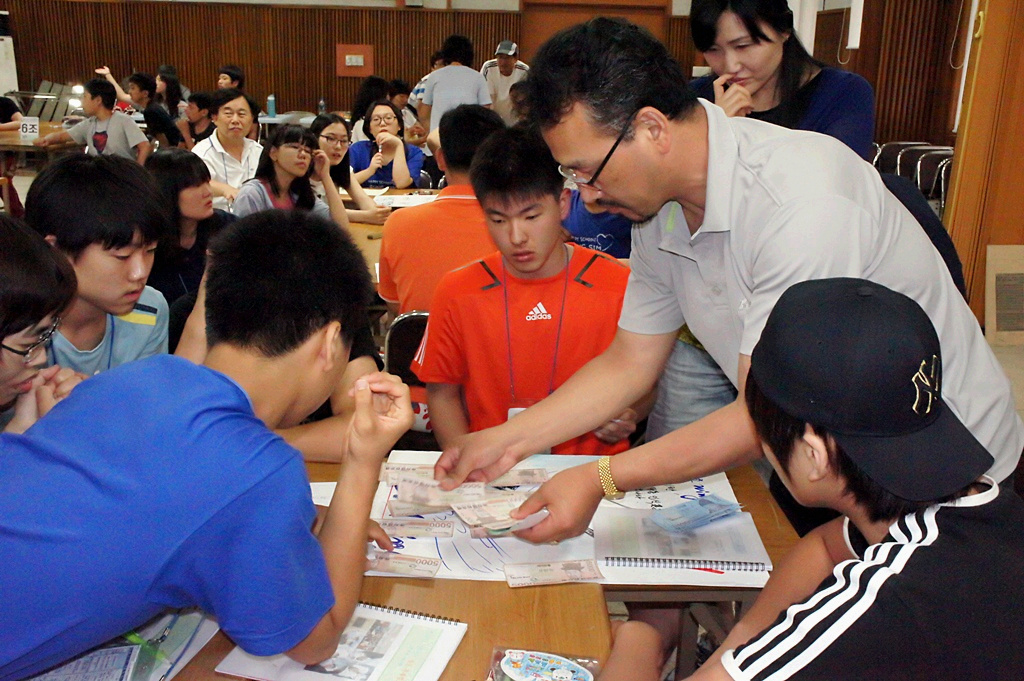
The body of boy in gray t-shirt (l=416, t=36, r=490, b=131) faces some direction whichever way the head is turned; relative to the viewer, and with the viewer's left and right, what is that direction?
facing away from the viewer

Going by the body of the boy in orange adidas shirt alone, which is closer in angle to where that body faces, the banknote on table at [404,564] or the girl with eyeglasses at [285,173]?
the banknote on table

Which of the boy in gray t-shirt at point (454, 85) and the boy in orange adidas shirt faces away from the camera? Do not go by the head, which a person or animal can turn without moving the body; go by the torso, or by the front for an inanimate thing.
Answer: the boy in gray t-shirt

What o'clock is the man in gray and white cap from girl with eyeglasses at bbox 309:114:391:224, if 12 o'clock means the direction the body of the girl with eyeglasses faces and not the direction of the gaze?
The man in gray and white cap is roughly at 8 o'clock from the girl with eyeglasses.

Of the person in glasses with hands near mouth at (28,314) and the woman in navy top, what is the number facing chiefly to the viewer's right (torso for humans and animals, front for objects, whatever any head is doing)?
1

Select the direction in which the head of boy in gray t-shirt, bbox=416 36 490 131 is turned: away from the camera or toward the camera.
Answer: away from the camera

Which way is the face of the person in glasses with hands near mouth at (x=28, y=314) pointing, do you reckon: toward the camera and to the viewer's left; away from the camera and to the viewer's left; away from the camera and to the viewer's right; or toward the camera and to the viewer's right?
toward the camera and to the viewer's right

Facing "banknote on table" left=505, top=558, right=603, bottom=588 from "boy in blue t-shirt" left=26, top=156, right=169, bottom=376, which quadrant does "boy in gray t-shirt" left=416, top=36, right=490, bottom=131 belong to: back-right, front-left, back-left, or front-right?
back-left

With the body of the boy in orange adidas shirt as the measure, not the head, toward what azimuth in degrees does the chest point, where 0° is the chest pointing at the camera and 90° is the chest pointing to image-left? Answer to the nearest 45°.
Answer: approximately 0°
